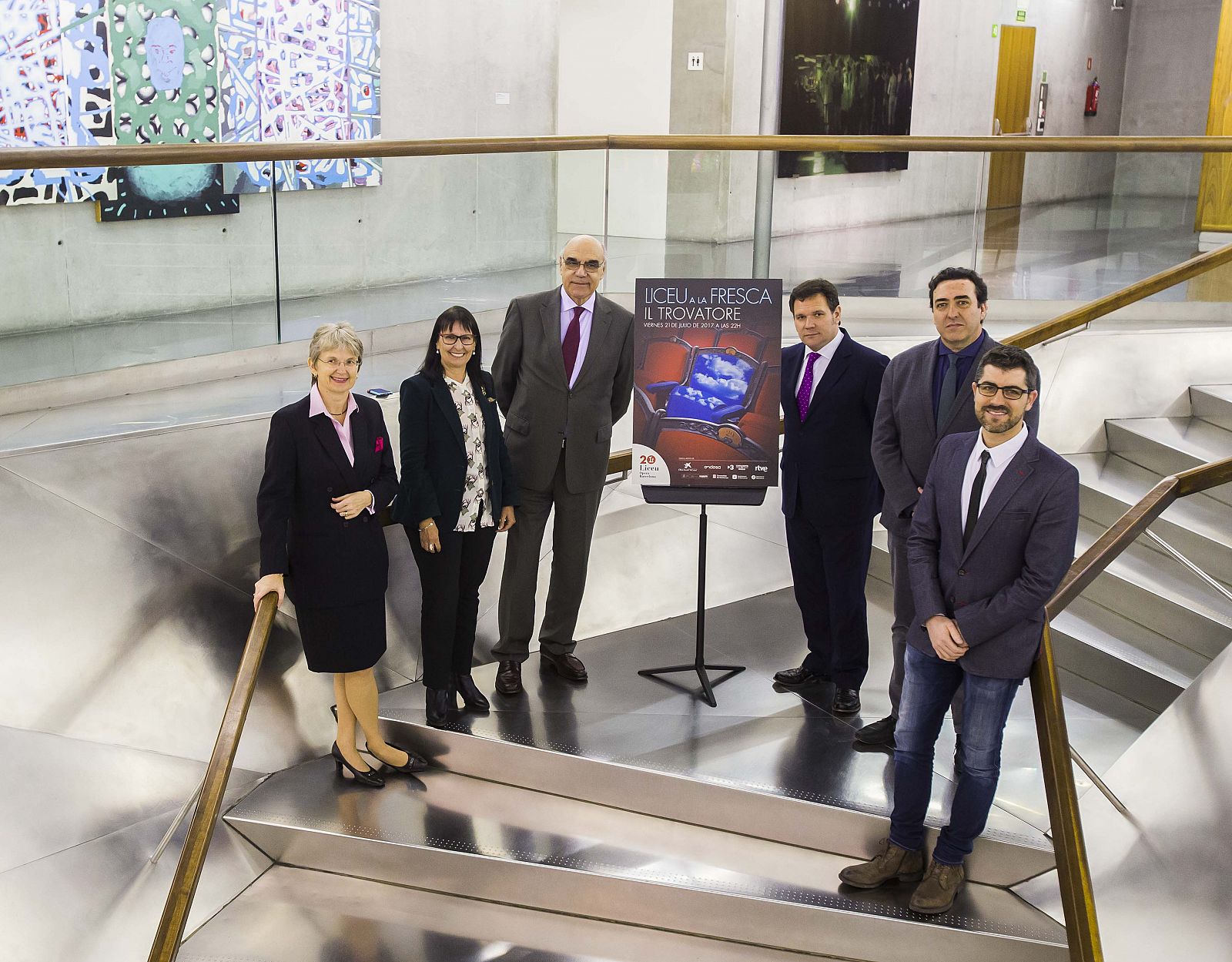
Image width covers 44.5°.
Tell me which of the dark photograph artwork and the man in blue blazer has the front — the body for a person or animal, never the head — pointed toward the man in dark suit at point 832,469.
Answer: the dark photograph artwork

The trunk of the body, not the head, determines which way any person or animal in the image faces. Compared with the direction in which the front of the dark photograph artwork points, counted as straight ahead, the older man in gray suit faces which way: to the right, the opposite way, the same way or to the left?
the same way

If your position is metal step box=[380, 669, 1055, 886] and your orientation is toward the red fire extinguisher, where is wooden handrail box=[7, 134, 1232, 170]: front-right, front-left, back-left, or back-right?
front-left

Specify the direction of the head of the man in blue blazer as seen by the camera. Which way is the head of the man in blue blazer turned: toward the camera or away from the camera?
toward the camera

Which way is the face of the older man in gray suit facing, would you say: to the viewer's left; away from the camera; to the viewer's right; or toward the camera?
toward the camera

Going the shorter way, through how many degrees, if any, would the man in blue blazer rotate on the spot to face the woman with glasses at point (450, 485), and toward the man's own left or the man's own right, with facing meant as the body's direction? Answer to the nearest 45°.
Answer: approximately 45° to the man's own right

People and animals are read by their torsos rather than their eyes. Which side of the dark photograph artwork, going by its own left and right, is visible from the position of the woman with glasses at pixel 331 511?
front

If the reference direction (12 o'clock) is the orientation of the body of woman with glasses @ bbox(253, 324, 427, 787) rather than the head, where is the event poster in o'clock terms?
The event poster is roughly at 10 o'clock from the woman with glasses.

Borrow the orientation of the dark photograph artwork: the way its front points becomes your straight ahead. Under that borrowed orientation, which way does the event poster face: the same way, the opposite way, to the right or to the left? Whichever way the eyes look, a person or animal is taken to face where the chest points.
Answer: the same way

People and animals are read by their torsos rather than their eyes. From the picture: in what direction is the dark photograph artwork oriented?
toward the camera

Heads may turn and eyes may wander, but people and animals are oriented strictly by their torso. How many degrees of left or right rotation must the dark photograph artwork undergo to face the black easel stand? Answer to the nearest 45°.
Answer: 0° — it already faces it

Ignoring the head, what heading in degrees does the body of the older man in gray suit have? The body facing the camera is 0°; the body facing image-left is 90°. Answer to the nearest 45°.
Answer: approximately 0°

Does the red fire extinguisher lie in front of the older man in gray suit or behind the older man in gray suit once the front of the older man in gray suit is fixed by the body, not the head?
behind

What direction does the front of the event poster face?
toward the camera

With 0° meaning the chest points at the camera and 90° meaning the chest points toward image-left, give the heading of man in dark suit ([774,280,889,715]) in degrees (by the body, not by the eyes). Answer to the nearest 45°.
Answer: approximately 45°
